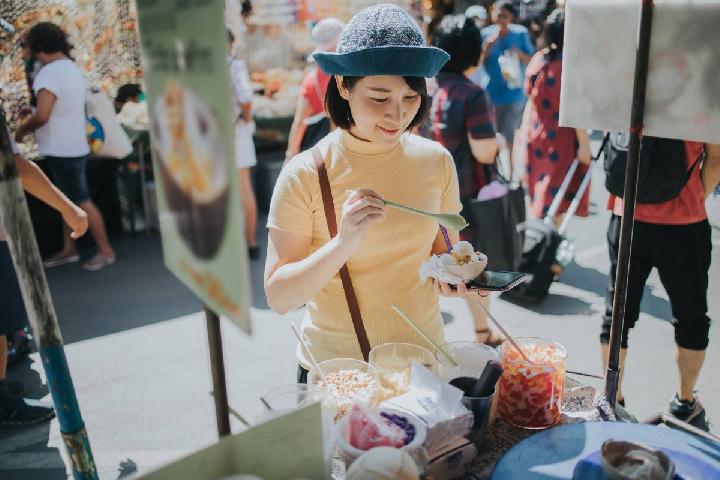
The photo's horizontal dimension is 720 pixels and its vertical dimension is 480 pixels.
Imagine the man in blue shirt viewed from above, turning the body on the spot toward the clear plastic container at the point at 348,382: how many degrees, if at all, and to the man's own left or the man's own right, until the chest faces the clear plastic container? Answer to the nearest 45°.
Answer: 0° — they already face it

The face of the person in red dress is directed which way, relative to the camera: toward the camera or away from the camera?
away from the camera

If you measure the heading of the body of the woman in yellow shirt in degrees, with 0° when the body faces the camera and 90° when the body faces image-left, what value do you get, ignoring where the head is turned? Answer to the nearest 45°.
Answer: approximately 315°

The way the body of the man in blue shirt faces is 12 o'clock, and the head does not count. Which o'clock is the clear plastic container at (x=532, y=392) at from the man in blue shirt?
The clear plastic container is roughly at 12 o'clock from the man in blue shirt.
